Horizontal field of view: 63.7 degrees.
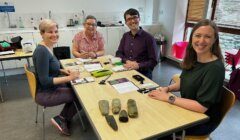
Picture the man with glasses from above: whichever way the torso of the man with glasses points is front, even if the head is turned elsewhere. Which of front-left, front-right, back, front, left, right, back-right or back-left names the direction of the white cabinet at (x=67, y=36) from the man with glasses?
right

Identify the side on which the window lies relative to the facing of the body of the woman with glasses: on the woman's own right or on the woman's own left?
on the woman's own left

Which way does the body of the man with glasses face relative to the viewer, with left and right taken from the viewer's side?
facing the viewer and to the left of the viewer

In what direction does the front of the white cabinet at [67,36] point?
toward the camera

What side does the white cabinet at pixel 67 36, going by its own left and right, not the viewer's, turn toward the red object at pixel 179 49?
left

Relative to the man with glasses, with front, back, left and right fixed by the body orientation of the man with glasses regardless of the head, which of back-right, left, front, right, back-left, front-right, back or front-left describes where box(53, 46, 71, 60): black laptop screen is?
right

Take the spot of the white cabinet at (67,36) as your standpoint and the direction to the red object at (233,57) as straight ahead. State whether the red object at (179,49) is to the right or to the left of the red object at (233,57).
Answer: left

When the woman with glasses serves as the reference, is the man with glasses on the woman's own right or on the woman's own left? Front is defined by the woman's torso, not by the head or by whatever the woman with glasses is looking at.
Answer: on the woman's own left

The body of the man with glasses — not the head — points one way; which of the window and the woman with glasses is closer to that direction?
the woman with glasses

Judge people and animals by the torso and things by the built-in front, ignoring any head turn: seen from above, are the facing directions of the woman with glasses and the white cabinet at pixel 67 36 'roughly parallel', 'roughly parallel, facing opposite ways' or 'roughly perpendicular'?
roughly parallel

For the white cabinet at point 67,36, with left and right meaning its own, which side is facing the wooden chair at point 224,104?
front

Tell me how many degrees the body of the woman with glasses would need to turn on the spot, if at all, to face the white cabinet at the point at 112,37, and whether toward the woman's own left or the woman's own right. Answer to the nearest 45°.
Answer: approximately 180°

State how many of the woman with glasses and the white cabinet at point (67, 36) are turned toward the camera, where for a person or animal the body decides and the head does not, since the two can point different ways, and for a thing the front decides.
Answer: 2

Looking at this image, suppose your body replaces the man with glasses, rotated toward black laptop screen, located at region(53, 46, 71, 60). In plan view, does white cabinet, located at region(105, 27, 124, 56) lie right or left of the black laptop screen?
right

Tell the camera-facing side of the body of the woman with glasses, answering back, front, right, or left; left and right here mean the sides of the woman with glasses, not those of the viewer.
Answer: front

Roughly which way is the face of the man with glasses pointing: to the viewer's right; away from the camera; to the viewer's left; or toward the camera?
toward the camera

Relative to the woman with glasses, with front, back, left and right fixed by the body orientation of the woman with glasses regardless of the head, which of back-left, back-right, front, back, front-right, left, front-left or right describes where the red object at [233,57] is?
left
